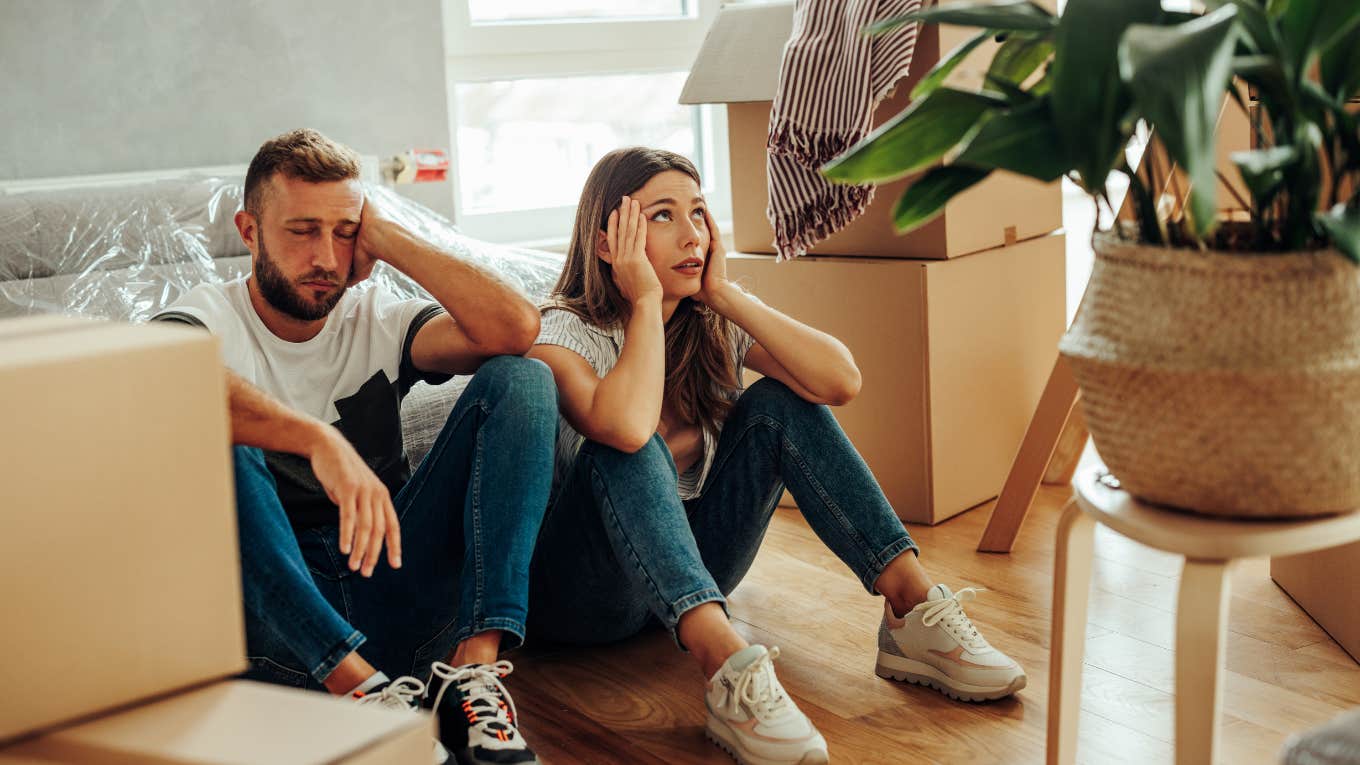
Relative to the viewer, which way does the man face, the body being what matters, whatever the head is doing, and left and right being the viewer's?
facing the viewer and to the right of the viewer

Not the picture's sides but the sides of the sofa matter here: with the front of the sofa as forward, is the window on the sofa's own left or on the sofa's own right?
on the sofa's own left

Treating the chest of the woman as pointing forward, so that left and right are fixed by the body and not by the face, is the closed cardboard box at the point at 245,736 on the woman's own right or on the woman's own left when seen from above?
on the woman's own right

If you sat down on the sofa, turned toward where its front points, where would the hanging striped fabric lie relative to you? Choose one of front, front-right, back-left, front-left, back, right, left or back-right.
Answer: front-left

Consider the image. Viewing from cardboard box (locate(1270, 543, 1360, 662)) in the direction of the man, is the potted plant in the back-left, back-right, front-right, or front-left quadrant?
front-left

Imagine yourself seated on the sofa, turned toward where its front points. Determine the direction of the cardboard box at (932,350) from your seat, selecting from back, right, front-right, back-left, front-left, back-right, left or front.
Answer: front-left

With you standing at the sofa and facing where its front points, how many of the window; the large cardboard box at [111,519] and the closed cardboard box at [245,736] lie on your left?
1

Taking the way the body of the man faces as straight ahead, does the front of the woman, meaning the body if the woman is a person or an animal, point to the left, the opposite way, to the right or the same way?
the same way

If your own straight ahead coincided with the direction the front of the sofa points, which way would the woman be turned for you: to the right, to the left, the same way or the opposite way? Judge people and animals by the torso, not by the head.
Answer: the same way

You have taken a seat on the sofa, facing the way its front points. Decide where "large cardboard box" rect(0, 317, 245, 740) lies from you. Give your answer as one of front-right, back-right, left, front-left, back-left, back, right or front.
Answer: front-right

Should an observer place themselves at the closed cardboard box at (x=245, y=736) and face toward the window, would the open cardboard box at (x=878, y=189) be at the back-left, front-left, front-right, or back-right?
front-right

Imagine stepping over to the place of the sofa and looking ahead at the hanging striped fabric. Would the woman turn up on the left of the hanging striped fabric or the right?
right

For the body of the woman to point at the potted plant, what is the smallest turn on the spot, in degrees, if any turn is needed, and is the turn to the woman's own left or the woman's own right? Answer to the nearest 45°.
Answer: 0° — they already face it

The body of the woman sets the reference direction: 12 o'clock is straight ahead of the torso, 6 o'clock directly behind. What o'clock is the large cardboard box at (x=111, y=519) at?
The large cardboard box is roughly at 2 o'clock from the woman.

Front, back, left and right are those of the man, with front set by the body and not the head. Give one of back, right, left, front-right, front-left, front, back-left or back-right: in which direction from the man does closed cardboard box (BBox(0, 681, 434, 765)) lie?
front-right

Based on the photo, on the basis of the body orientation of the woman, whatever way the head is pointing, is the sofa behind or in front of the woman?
behind
